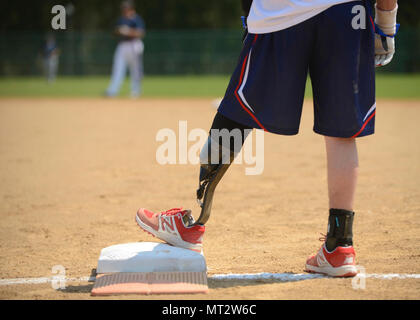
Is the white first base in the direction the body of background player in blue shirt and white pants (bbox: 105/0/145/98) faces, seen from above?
yes

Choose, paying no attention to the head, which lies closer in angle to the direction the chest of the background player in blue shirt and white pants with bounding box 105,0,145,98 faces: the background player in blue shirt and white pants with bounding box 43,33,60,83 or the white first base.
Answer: the white first base

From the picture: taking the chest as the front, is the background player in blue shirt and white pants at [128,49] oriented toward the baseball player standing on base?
yes

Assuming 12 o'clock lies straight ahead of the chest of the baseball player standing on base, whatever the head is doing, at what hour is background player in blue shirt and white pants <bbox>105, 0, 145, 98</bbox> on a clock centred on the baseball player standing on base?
The background player in blue shirt and white pants is roughly at 1 o'clock from the baseball player standing on base.

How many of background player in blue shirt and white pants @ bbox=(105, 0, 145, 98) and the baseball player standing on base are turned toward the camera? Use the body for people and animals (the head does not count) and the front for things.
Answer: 1

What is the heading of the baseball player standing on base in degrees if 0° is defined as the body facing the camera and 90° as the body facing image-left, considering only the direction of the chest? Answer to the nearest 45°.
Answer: approximately 135°

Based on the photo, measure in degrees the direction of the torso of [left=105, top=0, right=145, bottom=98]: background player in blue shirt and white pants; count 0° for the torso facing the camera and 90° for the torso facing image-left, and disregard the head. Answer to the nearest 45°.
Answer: approximately 0°
